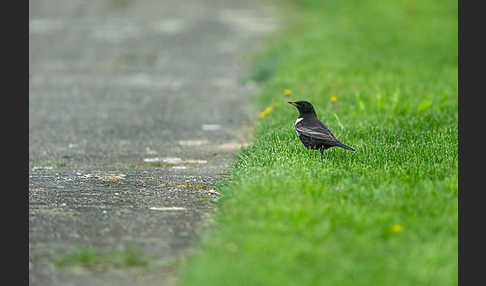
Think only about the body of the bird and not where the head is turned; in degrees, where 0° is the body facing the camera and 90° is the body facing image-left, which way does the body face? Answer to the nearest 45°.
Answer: approximately 90°
